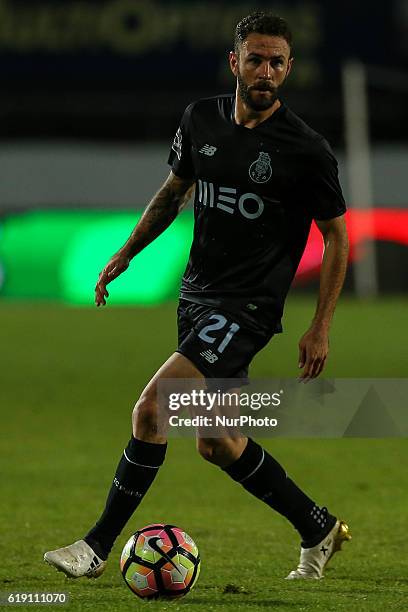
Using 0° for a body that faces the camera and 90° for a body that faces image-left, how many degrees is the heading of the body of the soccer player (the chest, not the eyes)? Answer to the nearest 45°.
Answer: approximately 45°
